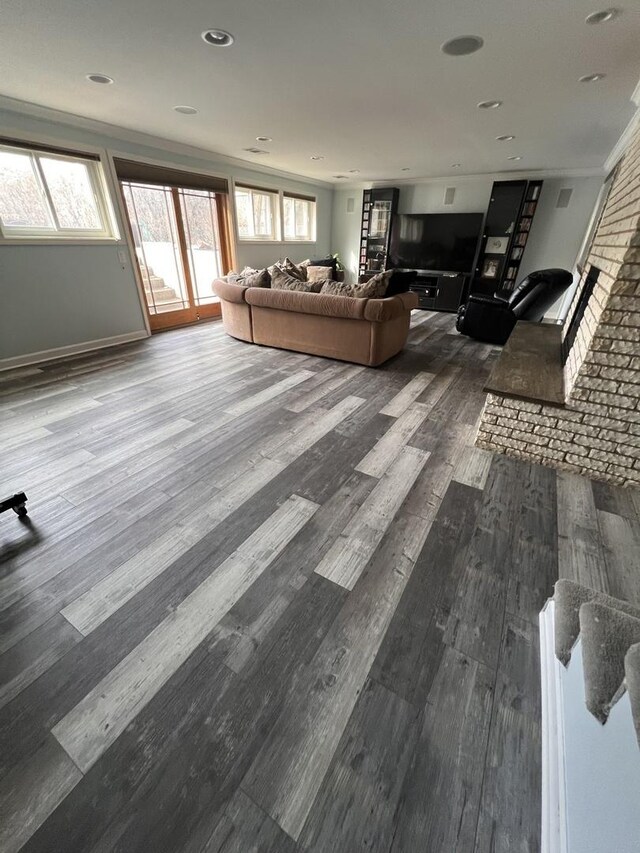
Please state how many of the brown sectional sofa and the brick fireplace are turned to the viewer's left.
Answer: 1

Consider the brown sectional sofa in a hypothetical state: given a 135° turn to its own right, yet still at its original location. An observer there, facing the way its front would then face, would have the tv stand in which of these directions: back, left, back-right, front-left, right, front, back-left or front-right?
back-left

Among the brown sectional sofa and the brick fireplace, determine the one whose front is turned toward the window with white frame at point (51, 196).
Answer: the brick fireplace

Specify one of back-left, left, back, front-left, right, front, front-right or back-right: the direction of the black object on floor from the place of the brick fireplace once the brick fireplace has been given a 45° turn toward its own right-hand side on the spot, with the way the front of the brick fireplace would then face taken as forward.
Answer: left

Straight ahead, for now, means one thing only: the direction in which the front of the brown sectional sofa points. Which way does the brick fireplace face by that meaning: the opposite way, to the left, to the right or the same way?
to the left

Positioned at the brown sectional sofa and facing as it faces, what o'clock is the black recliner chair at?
The black recliner chair is roughly at 1 o'clock from the brown sectional sofa.

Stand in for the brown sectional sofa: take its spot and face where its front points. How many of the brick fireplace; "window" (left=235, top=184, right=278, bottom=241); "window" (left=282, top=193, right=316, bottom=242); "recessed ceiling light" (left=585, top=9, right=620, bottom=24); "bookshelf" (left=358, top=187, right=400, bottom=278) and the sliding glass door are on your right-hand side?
2

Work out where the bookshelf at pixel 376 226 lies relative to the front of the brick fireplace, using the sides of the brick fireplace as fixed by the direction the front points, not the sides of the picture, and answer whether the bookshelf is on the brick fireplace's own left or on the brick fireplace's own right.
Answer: on the brick fireplace's own right

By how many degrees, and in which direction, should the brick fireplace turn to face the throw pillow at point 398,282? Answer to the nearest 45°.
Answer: approximately 45° to its right

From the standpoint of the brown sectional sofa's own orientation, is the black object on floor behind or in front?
behind

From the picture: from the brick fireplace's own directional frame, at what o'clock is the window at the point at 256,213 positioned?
The window is roughly at 1 o'clock from the brick fireplace.

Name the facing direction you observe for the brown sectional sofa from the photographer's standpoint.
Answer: facing away from the viewer and to the right of the viewer

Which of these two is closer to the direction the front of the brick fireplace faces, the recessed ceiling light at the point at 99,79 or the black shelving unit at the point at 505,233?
the recessed ceiling light

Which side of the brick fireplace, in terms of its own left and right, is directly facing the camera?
left

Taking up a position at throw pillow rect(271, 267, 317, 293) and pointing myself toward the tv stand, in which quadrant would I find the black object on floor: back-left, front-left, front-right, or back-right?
back-right

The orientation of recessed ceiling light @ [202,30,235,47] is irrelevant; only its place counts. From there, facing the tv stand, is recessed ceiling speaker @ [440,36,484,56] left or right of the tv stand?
right

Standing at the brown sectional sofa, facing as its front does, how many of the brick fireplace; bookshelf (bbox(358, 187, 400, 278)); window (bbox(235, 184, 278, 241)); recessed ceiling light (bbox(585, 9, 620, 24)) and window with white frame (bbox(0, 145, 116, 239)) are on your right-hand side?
2

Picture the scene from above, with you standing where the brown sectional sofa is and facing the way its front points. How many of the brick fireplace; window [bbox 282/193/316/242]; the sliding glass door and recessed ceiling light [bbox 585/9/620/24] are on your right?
2
